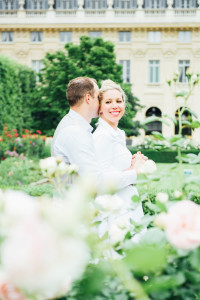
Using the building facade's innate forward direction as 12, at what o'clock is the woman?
The woman is roughly at 12 o'clock from the building facade.

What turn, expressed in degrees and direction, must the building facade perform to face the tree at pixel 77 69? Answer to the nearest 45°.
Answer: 0° — it already faces it

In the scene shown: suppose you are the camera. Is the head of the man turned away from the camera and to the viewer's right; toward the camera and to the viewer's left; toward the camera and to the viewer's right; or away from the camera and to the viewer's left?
away from the camera and to the viewer's right

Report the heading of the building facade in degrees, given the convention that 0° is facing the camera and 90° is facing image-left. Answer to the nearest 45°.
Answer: approximately 0°

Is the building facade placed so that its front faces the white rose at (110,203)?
yes

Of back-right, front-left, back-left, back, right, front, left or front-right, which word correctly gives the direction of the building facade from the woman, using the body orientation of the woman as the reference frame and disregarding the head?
back-left

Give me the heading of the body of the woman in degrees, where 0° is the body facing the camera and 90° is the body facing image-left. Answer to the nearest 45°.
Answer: approximately 315°

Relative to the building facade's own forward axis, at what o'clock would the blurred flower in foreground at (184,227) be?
The blurred flower in foreground is roughly at 12 o'clock from the building facade.
